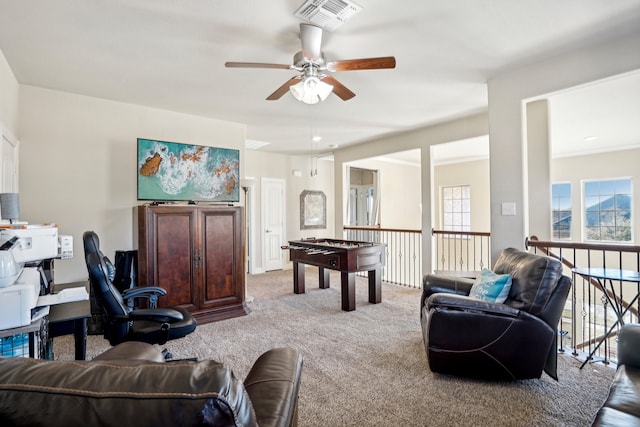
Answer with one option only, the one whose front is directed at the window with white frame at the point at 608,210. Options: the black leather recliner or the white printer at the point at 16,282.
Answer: the white printer

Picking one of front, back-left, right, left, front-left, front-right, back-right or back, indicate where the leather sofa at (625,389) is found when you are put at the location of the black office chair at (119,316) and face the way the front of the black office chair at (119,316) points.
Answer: front-right

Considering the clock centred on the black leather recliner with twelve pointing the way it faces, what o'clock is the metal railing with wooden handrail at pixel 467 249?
The metal railing with wooden handrail is roughly at 3 o'clock from the black leather recliner.

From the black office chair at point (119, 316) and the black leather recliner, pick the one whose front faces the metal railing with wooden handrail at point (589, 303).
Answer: the black office chair

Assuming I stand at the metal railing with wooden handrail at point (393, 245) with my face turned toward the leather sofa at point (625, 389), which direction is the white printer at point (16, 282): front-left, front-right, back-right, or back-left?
front-right

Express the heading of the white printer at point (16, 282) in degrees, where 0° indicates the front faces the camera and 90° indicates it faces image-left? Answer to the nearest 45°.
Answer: approximately 270°

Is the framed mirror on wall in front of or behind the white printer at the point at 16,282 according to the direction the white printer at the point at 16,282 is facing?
in front

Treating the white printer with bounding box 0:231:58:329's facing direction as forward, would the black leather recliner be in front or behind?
in front

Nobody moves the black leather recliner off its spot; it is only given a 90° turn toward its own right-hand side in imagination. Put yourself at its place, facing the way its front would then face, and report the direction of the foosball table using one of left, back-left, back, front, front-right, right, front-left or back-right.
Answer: front-left

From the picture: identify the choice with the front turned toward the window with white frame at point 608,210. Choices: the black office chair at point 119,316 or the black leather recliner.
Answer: the black office chair

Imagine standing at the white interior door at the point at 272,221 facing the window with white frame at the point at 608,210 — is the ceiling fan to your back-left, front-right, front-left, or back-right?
front-right

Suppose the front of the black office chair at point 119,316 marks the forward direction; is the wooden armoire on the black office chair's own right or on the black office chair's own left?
on the black office chair's own left

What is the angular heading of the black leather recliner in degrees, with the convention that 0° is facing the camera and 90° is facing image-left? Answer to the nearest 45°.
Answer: approximately 90°

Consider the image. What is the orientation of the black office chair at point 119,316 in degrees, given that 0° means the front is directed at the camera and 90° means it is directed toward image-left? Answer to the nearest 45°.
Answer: approximately 270°
